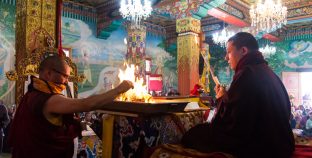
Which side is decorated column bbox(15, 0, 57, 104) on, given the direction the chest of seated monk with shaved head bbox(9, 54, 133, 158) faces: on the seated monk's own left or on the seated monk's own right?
on the seated monk's own left

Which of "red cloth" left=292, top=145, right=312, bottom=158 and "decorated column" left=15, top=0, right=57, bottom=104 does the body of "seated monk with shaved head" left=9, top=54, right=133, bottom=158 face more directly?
the red cloth

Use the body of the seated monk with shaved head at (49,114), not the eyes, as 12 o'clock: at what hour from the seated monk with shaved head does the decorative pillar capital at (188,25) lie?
The decorative pillar capital is roughly at 10 o'clock from the seated monk with shaved head.

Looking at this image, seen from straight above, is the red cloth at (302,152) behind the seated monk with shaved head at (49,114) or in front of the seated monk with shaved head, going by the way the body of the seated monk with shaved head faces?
in front

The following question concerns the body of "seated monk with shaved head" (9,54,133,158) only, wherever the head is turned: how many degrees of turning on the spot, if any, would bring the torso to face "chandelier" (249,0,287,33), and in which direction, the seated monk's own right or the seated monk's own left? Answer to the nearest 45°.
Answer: approximately 45° to the seated monk's own left

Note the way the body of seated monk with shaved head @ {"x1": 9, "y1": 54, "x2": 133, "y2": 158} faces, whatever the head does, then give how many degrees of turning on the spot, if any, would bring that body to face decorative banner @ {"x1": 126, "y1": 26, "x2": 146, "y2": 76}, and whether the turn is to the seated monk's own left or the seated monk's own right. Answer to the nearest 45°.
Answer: approximately 90° to the seated monk's own left

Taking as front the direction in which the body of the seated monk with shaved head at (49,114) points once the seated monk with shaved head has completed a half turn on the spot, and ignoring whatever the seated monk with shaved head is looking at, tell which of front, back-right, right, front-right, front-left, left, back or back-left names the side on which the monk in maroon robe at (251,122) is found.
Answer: back

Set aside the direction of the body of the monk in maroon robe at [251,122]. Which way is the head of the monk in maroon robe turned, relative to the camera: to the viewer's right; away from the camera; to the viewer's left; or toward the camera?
to the viewer's left

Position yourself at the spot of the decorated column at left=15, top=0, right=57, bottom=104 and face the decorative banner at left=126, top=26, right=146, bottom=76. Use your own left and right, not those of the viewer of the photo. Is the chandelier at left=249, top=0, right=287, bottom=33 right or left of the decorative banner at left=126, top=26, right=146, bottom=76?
right

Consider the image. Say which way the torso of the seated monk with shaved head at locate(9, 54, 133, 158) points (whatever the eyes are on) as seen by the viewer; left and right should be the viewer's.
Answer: facing to the right of the viewer
